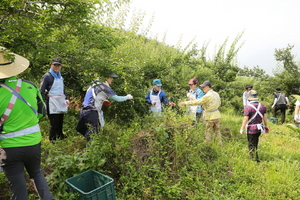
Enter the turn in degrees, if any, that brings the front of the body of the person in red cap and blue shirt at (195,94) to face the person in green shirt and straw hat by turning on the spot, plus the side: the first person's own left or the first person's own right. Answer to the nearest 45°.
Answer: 0° — they already face them

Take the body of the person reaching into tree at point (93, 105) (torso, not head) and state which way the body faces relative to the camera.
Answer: to the viewer's right

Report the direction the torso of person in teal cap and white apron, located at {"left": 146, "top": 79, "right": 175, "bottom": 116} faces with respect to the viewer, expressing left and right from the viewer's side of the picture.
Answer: facing the viewer

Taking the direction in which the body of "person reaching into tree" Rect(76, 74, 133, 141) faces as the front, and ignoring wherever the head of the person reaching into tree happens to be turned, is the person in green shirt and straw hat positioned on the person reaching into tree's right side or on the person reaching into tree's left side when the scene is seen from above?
on the person reaching into tree's right side

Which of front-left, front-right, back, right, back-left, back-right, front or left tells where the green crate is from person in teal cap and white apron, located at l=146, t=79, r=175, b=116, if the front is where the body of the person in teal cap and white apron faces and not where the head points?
front

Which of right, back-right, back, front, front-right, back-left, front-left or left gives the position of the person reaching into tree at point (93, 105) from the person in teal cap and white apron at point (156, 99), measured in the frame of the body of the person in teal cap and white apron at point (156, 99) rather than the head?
front-right

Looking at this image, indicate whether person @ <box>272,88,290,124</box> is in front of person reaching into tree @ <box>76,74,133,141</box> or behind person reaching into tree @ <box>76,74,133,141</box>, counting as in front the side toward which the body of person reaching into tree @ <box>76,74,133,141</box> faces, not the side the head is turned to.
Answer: in front

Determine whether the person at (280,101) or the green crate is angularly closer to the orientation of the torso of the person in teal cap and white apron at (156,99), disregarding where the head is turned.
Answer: the green crate

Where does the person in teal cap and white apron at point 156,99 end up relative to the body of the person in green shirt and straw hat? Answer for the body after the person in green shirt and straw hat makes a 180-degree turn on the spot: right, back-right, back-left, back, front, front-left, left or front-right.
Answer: back-left

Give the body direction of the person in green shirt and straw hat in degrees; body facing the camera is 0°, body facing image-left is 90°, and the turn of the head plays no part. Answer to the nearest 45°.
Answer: approximately 180°

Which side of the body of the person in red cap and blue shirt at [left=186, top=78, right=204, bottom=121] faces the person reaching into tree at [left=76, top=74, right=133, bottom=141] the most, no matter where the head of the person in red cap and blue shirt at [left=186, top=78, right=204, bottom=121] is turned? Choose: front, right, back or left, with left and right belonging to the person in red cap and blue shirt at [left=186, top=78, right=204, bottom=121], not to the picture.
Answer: front

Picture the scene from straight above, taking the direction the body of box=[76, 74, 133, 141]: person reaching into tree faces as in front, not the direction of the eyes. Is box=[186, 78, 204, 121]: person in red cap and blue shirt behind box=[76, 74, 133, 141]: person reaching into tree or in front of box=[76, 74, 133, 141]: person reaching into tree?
in front

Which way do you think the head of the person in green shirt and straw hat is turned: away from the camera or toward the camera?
away from the camera
